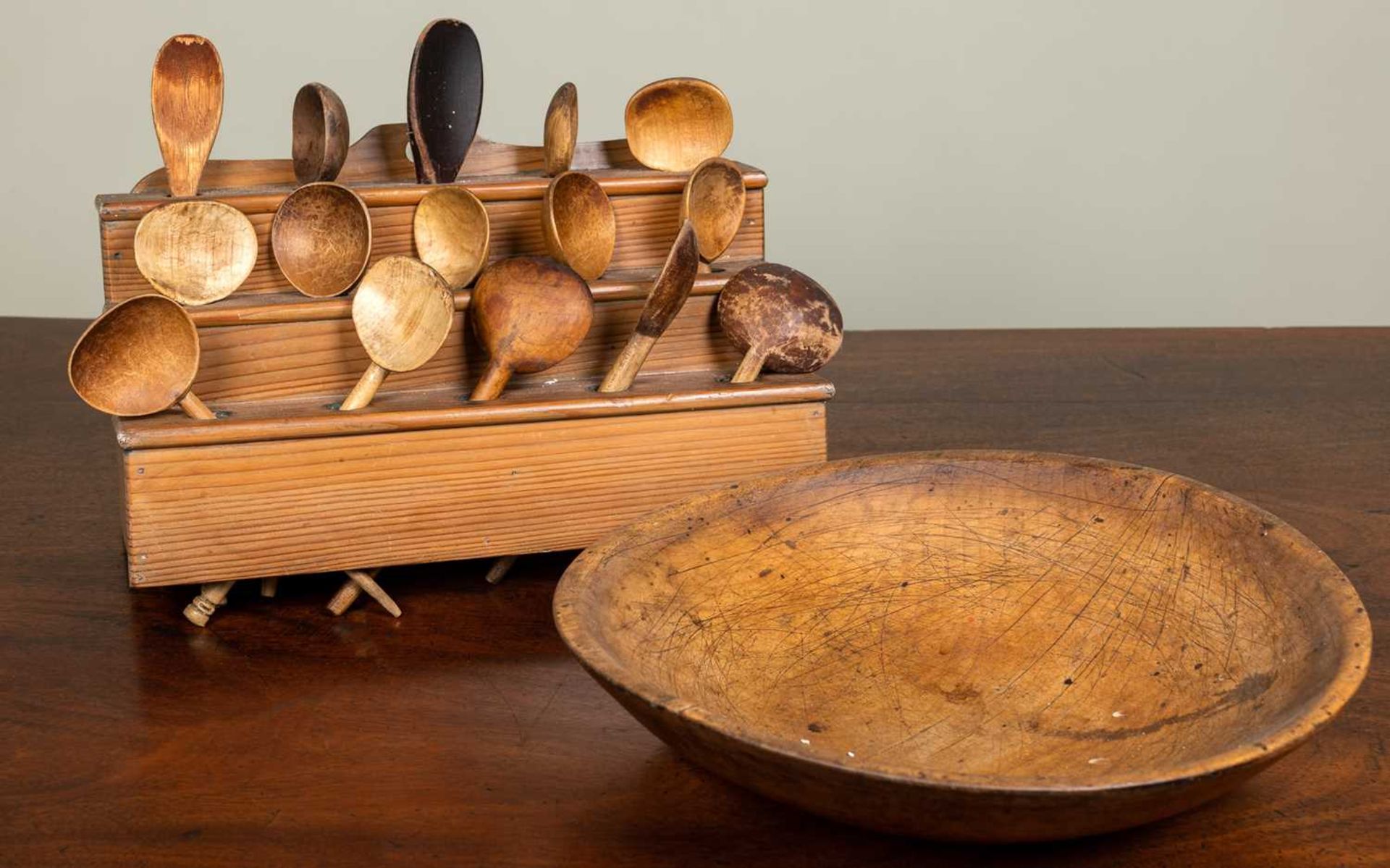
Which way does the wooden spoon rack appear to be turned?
toward the camera

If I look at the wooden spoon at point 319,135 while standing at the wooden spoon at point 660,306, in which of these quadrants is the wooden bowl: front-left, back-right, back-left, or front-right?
back-left
